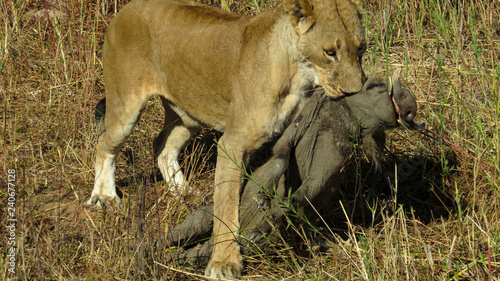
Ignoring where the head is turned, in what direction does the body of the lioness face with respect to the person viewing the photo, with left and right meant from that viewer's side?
facing the viewer and to the right of the viewer
